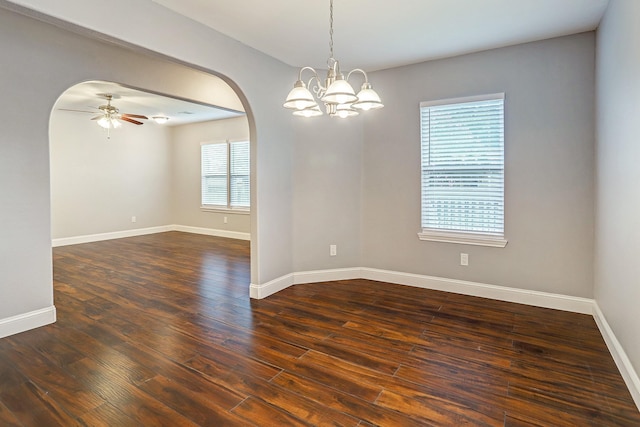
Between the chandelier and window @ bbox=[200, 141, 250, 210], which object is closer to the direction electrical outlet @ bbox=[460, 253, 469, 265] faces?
the chandelier

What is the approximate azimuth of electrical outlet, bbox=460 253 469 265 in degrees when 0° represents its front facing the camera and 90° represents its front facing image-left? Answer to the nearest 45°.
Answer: approximately 0°

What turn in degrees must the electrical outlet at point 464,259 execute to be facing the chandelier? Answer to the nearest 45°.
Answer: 0° — it already faces it

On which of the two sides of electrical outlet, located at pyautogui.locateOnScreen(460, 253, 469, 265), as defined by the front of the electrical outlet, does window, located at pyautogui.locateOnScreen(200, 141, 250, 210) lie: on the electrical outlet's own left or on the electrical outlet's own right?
on the electrical outlet's own right
